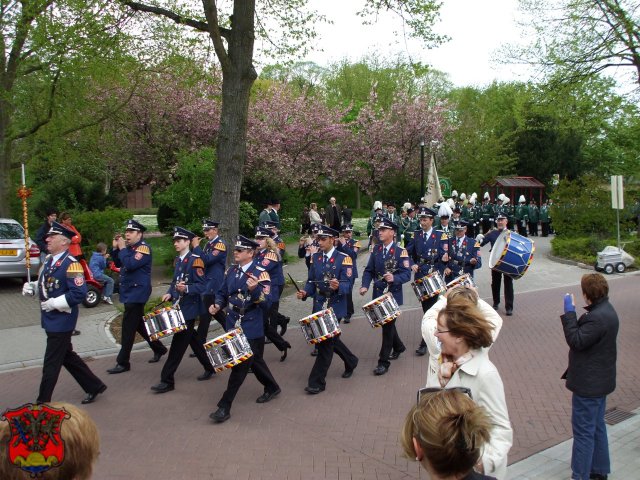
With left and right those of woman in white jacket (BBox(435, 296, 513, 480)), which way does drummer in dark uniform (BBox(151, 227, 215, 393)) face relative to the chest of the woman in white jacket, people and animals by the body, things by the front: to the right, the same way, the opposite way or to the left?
to the left

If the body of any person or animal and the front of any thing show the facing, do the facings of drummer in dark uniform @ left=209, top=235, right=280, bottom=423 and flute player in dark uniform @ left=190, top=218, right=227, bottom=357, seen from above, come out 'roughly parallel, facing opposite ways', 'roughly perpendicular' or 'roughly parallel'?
roughly parallel

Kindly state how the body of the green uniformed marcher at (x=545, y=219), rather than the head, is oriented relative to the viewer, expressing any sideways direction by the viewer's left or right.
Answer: facing the viewer and to the left of the viewer

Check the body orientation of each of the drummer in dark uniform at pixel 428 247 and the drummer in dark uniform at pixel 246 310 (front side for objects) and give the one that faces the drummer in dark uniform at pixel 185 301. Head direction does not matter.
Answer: the drummer in dark uniform at pixel 428 247

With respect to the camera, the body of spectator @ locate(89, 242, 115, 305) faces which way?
to the viewer's right

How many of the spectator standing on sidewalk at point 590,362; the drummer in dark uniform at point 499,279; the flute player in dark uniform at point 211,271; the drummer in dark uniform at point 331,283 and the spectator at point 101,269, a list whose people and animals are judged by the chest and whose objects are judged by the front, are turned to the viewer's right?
1

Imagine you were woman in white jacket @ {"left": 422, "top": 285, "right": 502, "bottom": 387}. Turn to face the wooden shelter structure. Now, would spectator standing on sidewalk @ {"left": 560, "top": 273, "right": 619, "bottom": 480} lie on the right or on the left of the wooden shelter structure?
right

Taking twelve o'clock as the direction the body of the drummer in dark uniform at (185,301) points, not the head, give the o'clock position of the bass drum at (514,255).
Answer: The bass drum is roughly at 7 o'clock from the drummer in dark uniform.

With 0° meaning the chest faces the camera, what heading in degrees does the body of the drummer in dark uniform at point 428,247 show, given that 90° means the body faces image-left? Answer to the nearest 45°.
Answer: approximately 45°

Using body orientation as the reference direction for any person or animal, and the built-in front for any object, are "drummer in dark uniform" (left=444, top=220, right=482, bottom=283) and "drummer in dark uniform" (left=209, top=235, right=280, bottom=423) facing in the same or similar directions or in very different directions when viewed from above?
same or similar directions

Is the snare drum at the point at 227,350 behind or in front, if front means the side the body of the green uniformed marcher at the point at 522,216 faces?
in front

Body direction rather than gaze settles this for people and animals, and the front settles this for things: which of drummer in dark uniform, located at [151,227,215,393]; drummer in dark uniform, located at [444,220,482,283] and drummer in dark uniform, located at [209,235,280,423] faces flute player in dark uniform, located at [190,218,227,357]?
drummer in dark uniform, located at [444,220,482,283]

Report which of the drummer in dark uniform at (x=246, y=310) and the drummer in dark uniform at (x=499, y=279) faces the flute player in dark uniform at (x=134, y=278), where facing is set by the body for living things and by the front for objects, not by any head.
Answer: the drummer in dark uniform at (x=499, y=279)

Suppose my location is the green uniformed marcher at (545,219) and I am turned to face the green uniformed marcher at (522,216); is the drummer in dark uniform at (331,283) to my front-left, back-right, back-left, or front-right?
front-left

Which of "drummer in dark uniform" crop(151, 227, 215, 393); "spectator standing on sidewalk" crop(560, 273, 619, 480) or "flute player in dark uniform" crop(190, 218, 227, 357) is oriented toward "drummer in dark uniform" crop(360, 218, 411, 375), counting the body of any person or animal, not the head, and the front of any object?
the spectator standing on sidewalk

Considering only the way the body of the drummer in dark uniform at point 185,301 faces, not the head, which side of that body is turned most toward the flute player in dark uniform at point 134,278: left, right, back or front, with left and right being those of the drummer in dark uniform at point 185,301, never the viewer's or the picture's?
right

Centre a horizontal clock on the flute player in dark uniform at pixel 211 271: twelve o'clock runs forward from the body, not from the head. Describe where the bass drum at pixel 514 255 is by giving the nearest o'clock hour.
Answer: The bass drum is roughly at 7 o'clock from the flute player in dark uniform.

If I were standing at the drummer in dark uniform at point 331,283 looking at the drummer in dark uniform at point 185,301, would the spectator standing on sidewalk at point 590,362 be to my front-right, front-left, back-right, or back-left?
back-left

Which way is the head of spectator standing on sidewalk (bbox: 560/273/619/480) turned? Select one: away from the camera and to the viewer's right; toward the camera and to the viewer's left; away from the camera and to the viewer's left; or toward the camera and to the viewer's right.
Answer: away from the camera and to the viewer's left

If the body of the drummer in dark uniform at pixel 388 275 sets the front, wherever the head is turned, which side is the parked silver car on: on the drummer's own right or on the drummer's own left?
on the drummer's own right
